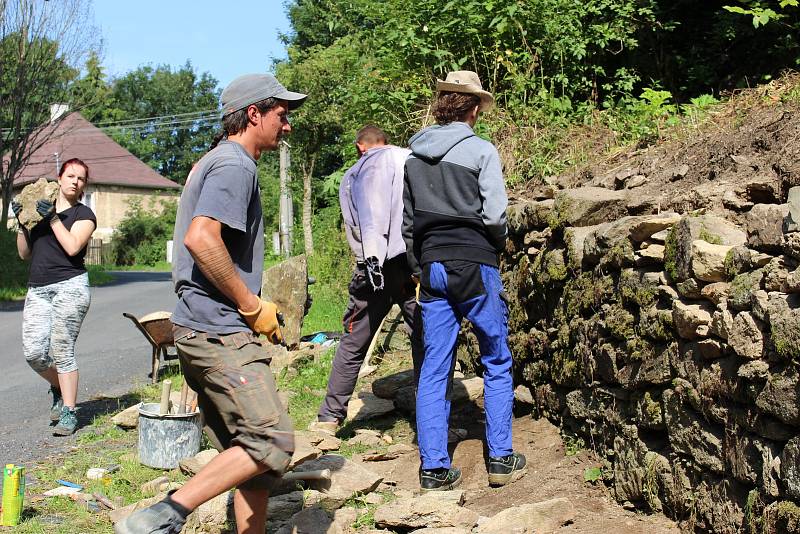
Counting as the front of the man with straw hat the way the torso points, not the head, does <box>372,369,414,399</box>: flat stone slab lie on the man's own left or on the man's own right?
on the man's own left

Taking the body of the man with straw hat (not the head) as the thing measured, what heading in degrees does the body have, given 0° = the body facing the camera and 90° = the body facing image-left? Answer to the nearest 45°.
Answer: approximately 225°

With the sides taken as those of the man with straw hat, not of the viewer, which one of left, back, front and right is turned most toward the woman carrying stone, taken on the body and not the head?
left

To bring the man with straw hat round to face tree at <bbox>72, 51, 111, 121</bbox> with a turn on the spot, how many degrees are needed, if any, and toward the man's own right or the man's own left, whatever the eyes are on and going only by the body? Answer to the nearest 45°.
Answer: approximately 90° to the man's own left

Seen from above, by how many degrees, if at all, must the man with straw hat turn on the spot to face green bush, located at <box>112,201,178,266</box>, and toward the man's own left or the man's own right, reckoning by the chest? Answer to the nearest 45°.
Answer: approximately 90° to the man's own left
